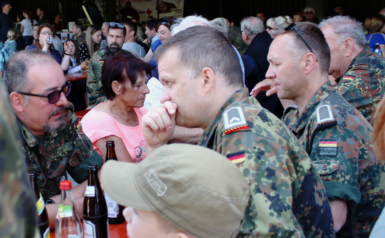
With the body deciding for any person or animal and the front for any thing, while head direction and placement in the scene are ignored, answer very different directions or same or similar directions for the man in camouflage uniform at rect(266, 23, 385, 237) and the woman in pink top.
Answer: very different directions

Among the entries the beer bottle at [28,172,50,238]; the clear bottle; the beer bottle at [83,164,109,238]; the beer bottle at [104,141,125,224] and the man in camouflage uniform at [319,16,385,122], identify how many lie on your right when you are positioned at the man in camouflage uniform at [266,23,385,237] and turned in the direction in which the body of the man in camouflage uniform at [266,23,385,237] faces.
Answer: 1

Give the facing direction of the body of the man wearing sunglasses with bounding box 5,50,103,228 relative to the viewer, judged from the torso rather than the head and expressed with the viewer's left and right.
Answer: facing the viewer and to the right of the viewer

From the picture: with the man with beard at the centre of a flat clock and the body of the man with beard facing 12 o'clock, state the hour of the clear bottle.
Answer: The clear bottle is roughly at 12 o'clock from the man with beard.

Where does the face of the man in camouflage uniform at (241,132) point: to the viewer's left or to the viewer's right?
to the viewer's left

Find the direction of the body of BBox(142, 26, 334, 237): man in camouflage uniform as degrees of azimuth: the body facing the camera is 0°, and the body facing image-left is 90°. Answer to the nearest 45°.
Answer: approximately 90°

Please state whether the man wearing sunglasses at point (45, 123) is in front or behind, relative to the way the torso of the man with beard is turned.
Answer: in front

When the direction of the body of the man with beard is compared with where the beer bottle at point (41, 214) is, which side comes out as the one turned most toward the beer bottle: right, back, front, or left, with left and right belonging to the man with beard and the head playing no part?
front

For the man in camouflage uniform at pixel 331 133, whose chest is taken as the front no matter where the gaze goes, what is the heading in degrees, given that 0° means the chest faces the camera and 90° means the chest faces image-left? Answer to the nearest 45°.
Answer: approximately 90°

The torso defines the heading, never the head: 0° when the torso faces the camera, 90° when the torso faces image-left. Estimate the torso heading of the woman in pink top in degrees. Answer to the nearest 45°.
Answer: approximately 315°
